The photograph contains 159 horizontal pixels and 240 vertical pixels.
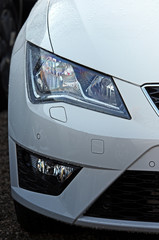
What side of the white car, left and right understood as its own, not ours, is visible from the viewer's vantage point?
front
